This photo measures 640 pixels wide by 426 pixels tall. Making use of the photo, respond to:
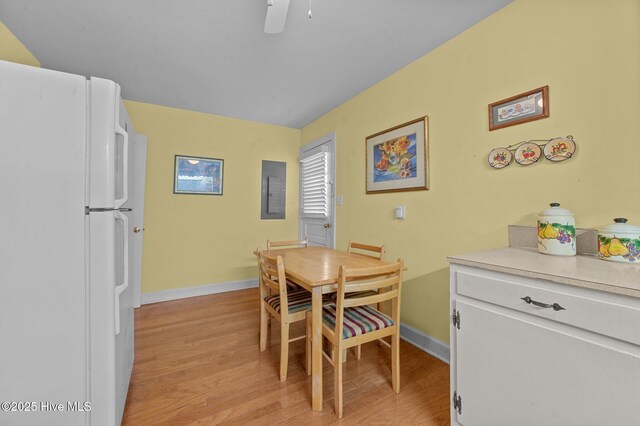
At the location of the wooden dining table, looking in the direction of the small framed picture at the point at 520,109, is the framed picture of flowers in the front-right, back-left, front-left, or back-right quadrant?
front-left

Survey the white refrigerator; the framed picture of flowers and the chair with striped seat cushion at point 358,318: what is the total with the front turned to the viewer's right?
1

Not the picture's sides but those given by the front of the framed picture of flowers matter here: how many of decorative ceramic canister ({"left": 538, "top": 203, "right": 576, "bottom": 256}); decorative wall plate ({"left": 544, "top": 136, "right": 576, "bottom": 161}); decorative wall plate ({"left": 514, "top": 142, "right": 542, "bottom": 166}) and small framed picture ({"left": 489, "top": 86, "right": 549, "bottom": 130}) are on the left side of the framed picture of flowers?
4

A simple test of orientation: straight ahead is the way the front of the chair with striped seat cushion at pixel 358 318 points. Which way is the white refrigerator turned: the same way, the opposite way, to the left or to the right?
to the right

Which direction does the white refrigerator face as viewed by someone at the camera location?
facing to the right of the viewer

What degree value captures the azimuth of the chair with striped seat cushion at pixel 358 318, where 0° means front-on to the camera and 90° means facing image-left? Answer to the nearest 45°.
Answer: approximately 135°

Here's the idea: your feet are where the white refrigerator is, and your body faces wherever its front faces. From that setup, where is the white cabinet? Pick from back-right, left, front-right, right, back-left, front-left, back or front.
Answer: front-right

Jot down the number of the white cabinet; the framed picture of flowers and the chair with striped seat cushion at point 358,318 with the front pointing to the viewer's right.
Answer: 0

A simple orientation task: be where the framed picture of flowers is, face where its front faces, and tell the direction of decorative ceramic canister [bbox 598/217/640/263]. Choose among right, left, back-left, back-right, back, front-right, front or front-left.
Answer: left

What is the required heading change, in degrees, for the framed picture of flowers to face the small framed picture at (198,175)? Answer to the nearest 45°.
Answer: approximately 45° to its right

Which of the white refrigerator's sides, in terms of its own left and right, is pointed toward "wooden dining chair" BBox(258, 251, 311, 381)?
front

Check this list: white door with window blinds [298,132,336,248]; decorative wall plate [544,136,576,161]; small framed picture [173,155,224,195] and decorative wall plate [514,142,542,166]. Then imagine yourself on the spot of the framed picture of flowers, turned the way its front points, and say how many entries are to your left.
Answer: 2

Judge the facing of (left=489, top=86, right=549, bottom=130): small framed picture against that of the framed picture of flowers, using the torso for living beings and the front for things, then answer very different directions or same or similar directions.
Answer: same or similar directions

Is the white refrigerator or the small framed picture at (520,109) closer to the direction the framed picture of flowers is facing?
the white refrigerator
